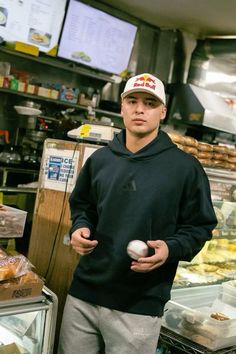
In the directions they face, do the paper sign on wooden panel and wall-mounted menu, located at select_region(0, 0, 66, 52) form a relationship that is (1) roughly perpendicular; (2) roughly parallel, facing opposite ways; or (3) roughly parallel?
roughly parallel

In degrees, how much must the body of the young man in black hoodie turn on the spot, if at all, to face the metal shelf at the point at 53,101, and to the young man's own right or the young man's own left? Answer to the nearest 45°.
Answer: approximately 180°

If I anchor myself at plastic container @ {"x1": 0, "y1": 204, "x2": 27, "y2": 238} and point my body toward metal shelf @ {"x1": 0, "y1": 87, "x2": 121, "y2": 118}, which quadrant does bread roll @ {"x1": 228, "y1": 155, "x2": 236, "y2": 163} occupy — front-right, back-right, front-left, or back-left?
front-right

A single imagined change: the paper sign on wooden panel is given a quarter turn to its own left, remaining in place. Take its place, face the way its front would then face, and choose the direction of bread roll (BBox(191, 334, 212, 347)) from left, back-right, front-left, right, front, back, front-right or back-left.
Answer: front

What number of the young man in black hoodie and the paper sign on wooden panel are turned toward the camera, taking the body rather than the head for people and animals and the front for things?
2

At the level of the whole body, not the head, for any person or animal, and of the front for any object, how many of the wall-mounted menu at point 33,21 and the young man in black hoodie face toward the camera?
2

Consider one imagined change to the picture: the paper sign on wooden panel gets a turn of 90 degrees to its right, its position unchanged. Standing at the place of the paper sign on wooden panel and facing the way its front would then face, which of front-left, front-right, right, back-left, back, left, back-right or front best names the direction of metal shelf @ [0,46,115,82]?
right

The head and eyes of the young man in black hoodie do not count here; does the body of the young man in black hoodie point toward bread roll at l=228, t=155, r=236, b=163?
no

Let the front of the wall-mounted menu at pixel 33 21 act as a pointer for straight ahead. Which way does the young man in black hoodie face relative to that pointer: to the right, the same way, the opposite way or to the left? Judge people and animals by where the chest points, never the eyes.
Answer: the same way

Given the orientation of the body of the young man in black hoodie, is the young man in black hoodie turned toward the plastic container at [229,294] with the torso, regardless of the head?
no

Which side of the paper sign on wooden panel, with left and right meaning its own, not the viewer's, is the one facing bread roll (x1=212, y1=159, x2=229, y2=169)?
left

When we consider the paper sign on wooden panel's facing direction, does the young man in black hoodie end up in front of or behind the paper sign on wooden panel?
in front

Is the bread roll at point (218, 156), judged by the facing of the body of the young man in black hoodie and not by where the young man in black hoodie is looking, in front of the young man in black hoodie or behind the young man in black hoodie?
behind

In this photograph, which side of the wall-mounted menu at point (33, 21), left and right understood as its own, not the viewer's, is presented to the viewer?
front

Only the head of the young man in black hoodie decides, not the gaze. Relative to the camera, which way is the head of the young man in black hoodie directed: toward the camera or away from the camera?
toward the camera
